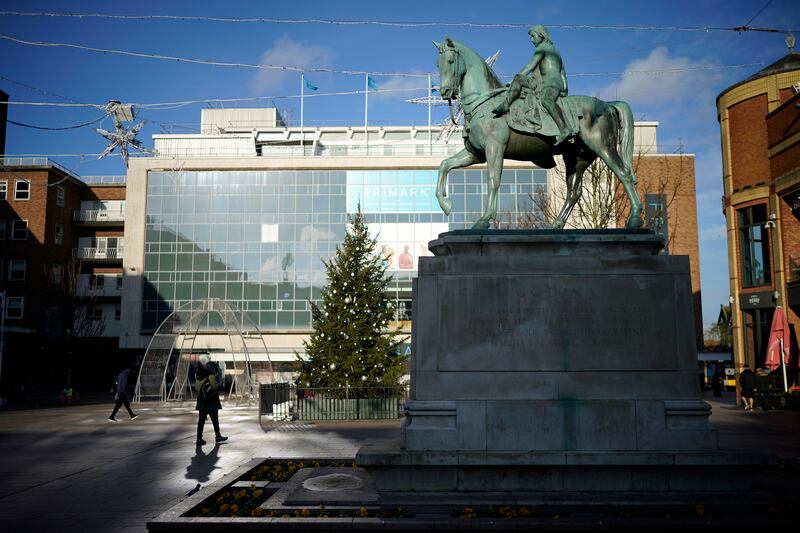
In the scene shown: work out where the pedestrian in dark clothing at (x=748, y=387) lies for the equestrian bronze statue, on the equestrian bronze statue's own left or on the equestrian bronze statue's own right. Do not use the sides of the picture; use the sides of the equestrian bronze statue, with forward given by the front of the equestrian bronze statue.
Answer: on the equestrian bronze statue's own right

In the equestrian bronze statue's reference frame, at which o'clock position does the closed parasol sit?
The closed parasol is roughly at 4 o'clock from the equestrian bronze statue.

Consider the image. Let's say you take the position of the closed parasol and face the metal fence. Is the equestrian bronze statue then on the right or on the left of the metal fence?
left

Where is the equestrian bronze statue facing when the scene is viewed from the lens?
facing to the left of the viewer

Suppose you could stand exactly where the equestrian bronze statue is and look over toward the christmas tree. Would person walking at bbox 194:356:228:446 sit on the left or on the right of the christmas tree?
left

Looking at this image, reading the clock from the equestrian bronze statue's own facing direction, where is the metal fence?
The metal fence is roughly at 2 o'clock from the equestrian bronze statue.

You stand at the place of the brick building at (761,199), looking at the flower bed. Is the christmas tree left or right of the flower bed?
right

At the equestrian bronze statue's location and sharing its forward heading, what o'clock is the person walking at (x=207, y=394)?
The person walking is roughly at 1 o'clock from the equestrian bronze statue.

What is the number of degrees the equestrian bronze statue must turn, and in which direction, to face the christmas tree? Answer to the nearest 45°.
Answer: approximately 45° to its right
